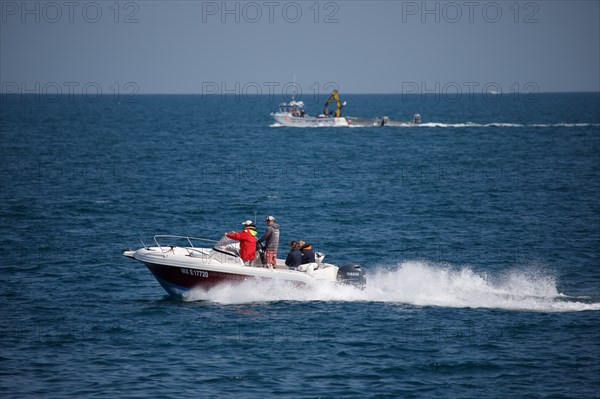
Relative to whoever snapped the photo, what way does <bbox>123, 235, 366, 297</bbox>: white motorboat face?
facing to the left of the viewer
